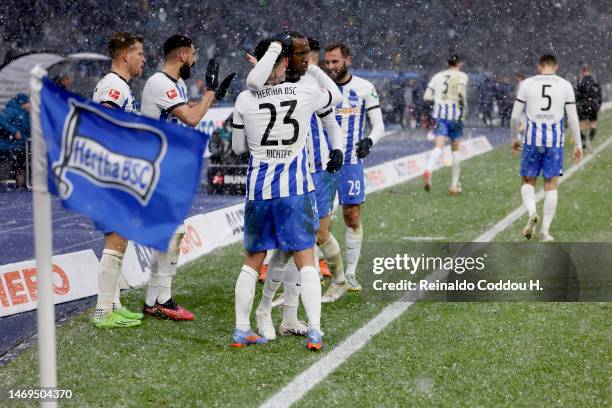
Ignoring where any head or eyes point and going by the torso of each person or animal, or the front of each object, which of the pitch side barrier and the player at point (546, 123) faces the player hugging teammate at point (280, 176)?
the pitch side barrier

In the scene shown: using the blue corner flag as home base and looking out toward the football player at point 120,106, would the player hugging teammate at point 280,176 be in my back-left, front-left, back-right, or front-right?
front-right

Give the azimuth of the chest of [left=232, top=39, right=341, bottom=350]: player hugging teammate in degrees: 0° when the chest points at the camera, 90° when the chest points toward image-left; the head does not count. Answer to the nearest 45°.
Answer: approximately 180°

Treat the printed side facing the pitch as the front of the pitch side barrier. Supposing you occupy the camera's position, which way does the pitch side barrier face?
facing the viewer and to the right of the viewer

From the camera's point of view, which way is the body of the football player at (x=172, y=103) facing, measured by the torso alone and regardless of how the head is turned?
to the viewer's right

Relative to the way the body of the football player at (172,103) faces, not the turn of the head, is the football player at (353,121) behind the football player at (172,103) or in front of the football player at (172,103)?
in front

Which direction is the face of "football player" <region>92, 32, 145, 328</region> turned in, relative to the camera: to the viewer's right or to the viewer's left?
to the viewer's right

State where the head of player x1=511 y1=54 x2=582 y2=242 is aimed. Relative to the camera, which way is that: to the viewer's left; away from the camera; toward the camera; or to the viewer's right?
away from the camera

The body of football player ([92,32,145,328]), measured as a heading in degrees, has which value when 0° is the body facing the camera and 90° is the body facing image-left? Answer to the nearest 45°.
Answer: approximately 270°

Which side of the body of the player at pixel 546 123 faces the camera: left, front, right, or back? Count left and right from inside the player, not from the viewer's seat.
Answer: back

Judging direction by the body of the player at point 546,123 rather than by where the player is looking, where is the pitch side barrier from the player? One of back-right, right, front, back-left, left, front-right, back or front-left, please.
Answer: back-left
